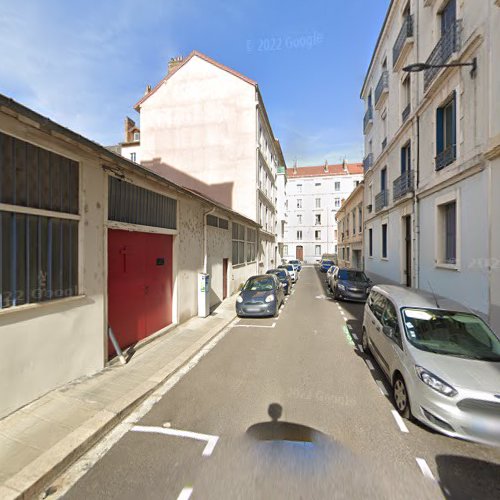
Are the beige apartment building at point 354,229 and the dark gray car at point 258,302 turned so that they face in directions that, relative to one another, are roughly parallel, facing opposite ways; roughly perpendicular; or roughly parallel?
roughly perpendicular

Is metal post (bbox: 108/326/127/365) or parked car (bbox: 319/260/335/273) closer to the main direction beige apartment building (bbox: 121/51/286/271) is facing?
the parked car

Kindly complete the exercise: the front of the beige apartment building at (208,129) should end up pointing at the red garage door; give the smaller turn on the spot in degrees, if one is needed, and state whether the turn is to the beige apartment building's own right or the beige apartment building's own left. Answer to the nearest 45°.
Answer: approximately 90° to the beige apartment building's own right

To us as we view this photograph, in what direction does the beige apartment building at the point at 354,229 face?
facing to the left of the viewer

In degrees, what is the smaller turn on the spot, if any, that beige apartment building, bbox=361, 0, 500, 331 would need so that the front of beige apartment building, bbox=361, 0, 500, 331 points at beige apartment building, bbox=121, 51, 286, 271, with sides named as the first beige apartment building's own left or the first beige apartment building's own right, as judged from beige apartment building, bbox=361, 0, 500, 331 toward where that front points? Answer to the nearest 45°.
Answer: approximately 45° to the first beige apartment building's own right

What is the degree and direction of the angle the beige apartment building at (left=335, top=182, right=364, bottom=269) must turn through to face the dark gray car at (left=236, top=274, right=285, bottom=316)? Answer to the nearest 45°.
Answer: approximately 90° to its left

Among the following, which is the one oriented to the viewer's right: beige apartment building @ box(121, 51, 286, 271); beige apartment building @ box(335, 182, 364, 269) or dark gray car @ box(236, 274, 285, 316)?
beige apartment building @ box(121, 51, 286, 271)

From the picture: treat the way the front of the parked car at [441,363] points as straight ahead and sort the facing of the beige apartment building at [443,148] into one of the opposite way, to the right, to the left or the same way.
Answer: to the right

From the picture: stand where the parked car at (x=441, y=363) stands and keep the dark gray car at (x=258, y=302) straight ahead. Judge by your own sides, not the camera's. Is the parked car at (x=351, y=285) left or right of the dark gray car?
right

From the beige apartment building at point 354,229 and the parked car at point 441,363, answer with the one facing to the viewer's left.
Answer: the beige apartment building

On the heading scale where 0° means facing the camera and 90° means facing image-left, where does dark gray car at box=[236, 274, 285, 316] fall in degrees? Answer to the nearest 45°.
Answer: approximately 0°

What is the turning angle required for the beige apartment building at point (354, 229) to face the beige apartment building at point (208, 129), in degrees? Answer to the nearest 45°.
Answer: approximately 45° to its left

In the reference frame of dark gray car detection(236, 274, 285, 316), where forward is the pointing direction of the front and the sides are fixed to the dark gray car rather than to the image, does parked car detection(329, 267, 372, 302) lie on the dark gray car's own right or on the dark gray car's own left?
on the dark gray car's own left

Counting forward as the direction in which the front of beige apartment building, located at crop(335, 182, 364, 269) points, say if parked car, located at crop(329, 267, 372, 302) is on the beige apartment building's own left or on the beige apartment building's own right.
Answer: on the beige apartment building's own left
